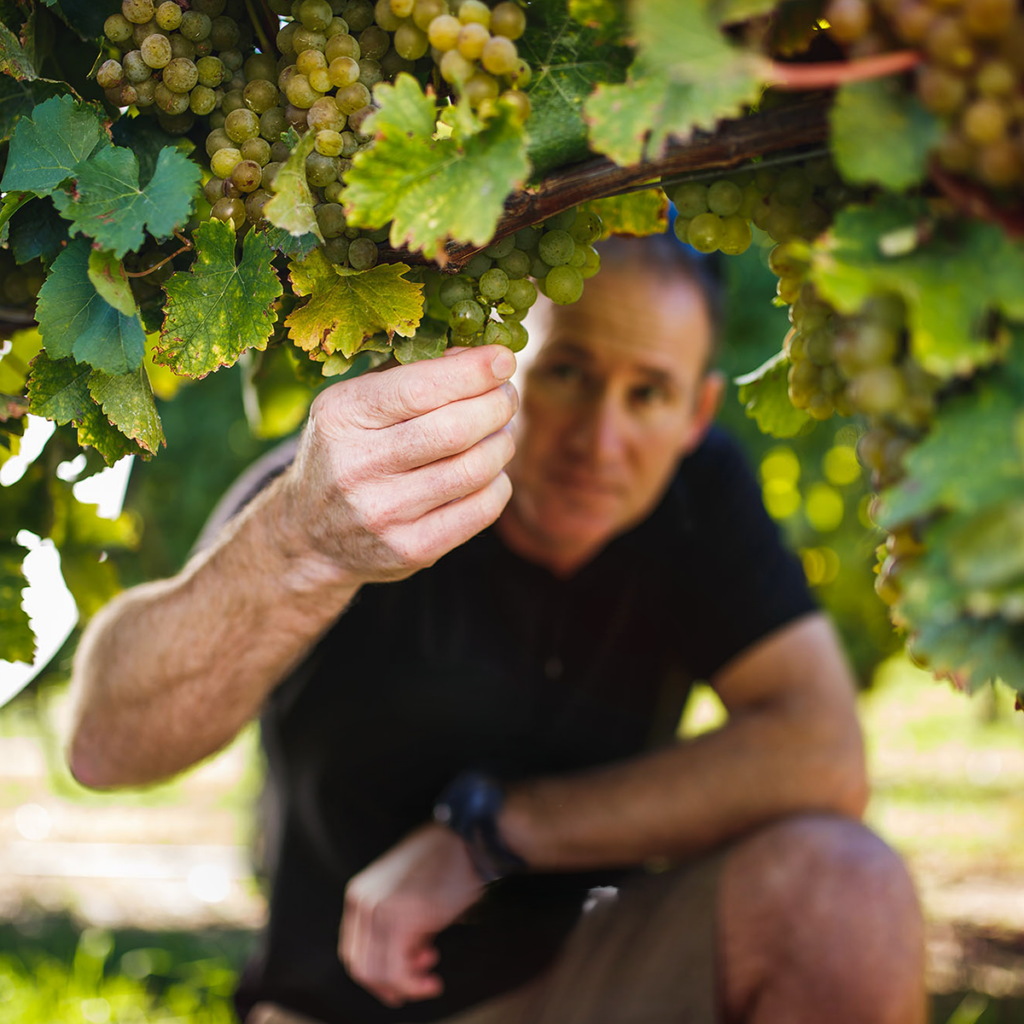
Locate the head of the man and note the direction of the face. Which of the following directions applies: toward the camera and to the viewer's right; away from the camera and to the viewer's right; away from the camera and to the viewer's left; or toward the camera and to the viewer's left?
toward the camera and to the viewer's left

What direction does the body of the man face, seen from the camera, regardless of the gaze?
toward the camera
